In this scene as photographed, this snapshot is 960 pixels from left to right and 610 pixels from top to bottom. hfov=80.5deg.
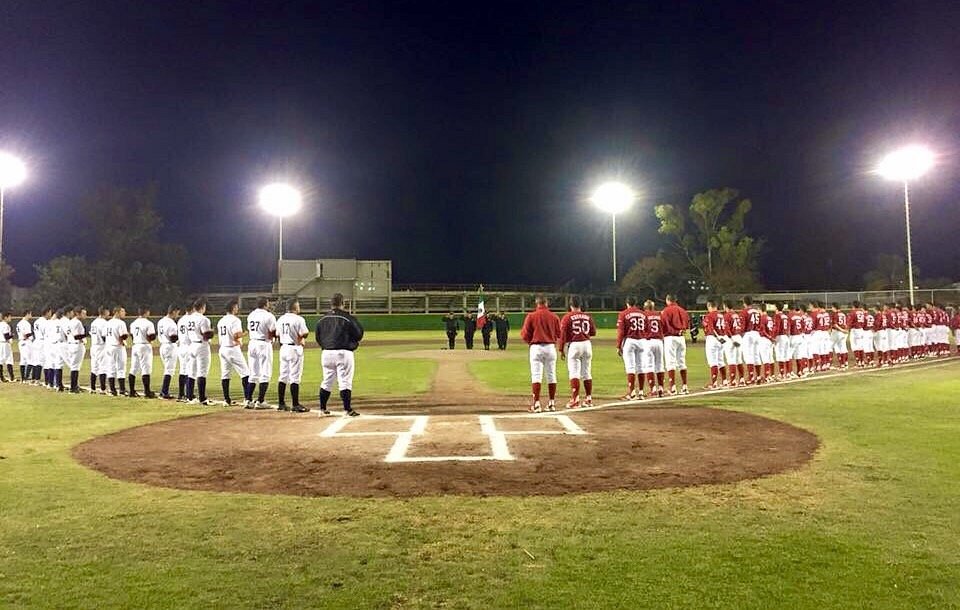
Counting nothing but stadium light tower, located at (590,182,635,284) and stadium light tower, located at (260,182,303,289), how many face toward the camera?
2

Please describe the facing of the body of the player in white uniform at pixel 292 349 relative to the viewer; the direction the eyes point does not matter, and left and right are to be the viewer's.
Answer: facing away from the viewer and to the right of the viewer

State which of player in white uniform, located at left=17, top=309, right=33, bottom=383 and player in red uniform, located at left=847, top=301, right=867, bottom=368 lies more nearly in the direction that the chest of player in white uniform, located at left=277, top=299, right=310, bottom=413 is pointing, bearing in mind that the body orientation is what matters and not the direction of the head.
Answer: the player in red uniform

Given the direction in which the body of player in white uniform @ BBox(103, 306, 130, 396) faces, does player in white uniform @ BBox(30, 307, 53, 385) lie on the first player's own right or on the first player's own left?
on the first player's own left

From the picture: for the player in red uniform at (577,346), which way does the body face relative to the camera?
away from the camera

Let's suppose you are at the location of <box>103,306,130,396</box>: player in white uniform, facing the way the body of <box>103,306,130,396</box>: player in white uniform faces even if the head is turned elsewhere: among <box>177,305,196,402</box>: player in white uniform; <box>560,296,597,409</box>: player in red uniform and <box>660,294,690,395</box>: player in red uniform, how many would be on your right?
3

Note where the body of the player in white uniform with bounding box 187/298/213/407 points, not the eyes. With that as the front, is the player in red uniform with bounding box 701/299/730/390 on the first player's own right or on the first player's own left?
on the first player's own right

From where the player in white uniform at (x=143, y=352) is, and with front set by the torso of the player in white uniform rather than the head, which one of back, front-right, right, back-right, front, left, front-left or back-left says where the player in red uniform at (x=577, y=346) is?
right

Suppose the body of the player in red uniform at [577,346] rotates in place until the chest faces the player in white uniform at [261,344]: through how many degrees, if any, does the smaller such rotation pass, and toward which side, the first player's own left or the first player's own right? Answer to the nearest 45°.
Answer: approximately 90° to the first player's own left

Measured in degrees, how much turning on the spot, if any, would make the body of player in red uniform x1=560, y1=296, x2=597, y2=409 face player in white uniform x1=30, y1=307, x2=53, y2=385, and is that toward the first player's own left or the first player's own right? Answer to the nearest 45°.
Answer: approximately 90° to the first player's own left

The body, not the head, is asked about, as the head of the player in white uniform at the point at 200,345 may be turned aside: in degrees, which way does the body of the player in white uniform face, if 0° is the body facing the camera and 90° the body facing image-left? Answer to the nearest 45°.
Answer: approximately 225°
